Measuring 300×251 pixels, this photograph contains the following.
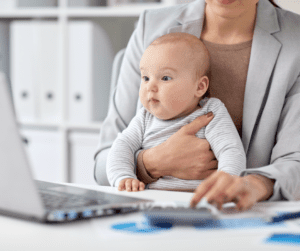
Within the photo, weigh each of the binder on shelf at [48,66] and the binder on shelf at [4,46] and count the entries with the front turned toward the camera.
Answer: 2

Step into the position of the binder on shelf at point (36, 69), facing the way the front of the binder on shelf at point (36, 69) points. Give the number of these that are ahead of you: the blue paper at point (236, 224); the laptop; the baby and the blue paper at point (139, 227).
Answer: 4

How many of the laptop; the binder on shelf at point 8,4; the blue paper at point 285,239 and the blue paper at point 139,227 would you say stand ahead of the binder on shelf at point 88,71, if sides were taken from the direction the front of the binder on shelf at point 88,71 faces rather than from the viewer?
3

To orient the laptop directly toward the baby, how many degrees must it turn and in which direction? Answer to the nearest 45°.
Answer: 0° — it already faces them

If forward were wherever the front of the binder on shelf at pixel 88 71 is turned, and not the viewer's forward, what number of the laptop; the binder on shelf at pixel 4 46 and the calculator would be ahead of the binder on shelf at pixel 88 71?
2

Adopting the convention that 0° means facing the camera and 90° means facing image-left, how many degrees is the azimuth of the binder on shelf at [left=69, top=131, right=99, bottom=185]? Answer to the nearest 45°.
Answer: approximately 0°
